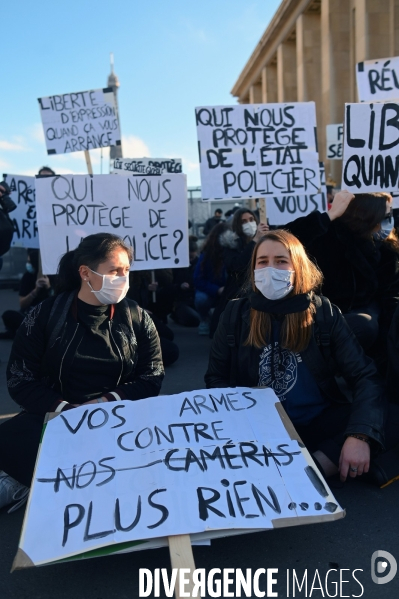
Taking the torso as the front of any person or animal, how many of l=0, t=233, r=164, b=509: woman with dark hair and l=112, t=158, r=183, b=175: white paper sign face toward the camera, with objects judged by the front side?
2

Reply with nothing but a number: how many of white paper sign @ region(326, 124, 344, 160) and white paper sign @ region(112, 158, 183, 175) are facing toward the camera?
2

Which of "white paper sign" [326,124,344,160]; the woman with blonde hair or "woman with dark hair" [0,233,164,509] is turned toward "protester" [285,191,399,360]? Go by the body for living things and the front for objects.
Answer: the white paper sign

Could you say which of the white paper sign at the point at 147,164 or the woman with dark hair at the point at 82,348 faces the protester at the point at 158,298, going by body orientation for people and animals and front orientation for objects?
the white paper sign

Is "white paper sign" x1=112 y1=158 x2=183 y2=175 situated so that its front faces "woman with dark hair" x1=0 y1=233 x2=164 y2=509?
yes

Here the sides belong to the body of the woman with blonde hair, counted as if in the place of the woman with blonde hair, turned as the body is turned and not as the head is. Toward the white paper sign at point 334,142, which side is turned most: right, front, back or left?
back

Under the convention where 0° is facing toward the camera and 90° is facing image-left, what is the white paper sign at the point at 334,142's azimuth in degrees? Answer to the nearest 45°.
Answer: approximately 0°

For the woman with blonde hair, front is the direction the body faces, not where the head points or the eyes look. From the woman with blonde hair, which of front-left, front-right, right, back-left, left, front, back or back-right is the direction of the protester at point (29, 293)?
back-right

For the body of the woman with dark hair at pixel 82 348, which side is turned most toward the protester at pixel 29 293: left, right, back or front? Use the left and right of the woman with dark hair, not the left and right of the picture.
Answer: back

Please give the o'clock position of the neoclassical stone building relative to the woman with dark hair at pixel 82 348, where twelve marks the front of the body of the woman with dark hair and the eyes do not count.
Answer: The neoclassical stone building is roughly at 7 o'clock from the woman with dark hair.

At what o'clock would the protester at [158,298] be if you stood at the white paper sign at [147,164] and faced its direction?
The protester is roughly at 12 o'clock from the white paper sign.

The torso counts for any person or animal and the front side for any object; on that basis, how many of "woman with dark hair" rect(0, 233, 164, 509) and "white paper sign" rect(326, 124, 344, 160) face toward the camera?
2
